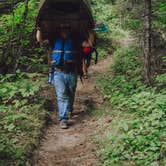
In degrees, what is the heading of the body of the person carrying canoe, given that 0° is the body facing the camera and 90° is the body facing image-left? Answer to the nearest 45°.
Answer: approximately 0°

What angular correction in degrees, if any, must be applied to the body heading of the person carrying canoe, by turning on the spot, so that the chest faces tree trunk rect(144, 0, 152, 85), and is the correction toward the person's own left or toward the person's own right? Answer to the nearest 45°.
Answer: approximately 90° to the person's own left
